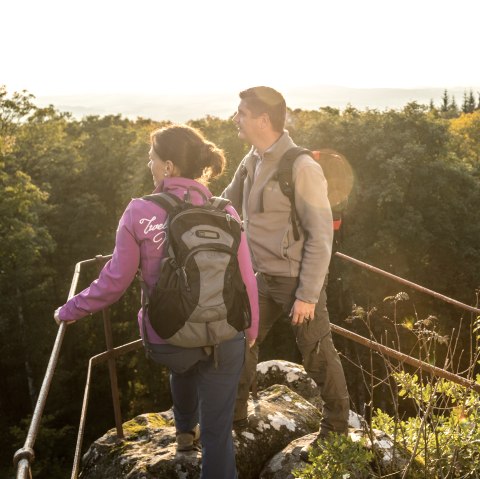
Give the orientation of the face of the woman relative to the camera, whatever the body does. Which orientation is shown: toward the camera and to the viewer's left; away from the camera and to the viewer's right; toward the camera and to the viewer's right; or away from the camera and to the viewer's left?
away from the camera and to the viewer's left

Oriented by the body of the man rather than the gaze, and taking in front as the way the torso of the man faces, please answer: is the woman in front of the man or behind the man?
in front

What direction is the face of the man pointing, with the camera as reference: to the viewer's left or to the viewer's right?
to the viewer's left

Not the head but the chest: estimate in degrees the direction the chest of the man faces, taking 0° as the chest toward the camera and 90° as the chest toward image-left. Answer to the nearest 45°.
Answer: approximately 45°
